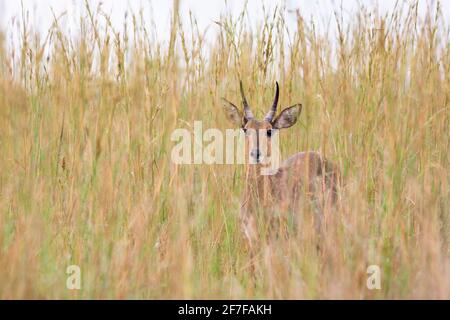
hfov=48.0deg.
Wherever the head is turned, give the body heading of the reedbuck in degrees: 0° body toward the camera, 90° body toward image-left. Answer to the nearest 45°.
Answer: approximately 45°
